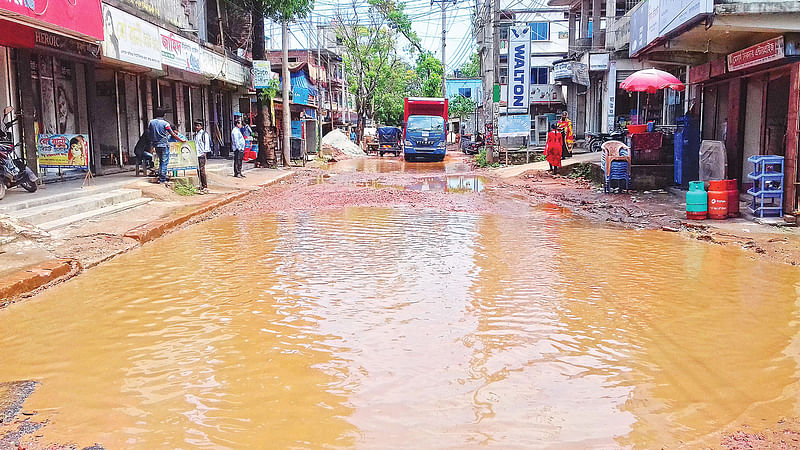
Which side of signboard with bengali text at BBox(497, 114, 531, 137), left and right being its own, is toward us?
front

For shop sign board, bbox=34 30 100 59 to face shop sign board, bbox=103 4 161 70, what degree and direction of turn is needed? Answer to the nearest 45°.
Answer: approximately 45° to its left

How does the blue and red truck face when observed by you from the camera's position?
facing the viewer

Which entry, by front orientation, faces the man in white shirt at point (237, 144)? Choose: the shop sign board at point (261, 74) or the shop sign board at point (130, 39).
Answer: the shop sign board at point (261, 74)

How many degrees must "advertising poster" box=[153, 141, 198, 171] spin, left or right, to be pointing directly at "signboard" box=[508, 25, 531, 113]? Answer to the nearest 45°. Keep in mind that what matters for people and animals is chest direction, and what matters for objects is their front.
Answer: approximately 135° to its left

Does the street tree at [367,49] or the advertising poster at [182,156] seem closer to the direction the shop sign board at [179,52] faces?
the advertising poster

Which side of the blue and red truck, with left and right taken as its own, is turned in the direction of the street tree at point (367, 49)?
back

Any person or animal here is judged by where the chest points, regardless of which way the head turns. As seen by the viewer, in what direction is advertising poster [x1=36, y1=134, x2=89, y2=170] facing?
toward the camera

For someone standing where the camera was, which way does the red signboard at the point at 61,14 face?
facing the viewer and to the right of the viewer

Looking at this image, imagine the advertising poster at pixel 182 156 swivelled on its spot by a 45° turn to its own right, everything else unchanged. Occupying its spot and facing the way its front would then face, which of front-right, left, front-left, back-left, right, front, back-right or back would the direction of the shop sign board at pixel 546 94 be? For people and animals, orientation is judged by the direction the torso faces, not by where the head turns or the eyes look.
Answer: back

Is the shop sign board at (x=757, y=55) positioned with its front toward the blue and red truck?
no

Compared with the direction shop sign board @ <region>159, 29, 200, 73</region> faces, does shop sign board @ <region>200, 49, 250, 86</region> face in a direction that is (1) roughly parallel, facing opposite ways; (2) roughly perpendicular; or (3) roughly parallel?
roughly parallel

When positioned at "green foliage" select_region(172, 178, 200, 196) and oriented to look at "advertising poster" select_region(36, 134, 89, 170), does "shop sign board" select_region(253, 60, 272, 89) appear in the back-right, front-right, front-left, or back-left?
back-right

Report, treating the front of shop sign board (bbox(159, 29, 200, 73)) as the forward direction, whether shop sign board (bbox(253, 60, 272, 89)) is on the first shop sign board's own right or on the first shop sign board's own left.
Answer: on the first shop sign board's own left

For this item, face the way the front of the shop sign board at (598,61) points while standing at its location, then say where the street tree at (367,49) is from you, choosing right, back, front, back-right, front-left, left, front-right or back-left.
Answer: back-right

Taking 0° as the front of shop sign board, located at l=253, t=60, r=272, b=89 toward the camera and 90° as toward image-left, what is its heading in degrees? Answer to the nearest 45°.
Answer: approximately 0°

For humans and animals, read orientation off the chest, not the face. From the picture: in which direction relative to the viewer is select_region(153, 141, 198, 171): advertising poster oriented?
toward the camera

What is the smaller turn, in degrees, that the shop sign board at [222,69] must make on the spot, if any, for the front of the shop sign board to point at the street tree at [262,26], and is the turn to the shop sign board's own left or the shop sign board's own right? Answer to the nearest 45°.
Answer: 0° — it already faces it

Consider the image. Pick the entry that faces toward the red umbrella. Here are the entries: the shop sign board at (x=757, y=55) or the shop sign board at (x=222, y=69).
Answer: the shop sign board at (x=222, y=69)
